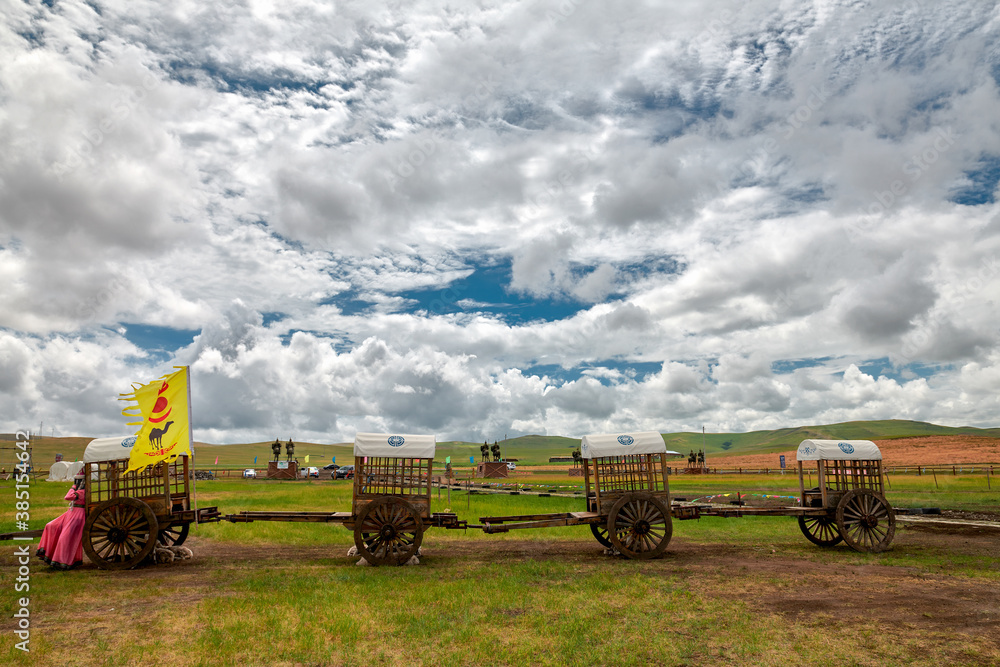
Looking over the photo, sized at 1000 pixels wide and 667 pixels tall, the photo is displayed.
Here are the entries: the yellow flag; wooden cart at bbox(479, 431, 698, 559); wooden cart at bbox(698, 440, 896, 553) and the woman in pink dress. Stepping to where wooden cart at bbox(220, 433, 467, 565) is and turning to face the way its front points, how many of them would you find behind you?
2

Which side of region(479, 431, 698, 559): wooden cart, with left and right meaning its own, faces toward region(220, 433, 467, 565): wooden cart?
front

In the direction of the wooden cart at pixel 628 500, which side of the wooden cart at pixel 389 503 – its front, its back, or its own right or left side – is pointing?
back

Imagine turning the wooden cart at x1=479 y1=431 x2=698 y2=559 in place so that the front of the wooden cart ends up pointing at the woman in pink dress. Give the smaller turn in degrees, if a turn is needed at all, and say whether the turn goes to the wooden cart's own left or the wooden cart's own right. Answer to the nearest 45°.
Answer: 0° — it already faces them

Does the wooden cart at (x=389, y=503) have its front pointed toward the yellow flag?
yes

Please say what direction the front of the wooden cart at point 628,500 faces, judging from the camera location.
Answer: facing to the left of the viewer

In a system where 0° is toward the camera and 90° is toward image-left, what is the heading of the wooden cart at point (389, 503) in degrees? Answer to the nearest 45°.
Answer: approximately 90°

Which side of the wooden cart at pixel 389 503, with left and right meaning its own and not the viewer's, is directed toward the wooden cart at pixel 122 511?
front

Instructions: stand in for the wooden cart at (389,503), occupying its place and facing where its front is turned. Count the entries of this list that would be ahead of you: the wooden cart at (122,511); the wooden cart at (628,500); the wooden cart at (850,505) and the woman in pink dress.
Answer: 2

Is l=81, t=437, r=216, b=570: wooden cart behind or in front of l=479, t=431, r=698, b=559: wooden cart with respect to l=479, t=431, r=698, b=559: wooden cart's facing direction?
in front

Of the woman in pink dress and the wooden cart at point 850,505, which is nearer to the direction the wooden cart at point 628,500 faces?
the woman in pink dress

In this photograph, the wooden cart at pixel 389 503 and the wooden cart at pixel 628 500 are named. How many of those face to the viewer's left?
2

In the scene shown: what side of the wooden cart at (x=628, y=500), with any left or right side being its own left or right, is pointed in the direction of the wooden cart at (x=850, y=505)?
back
